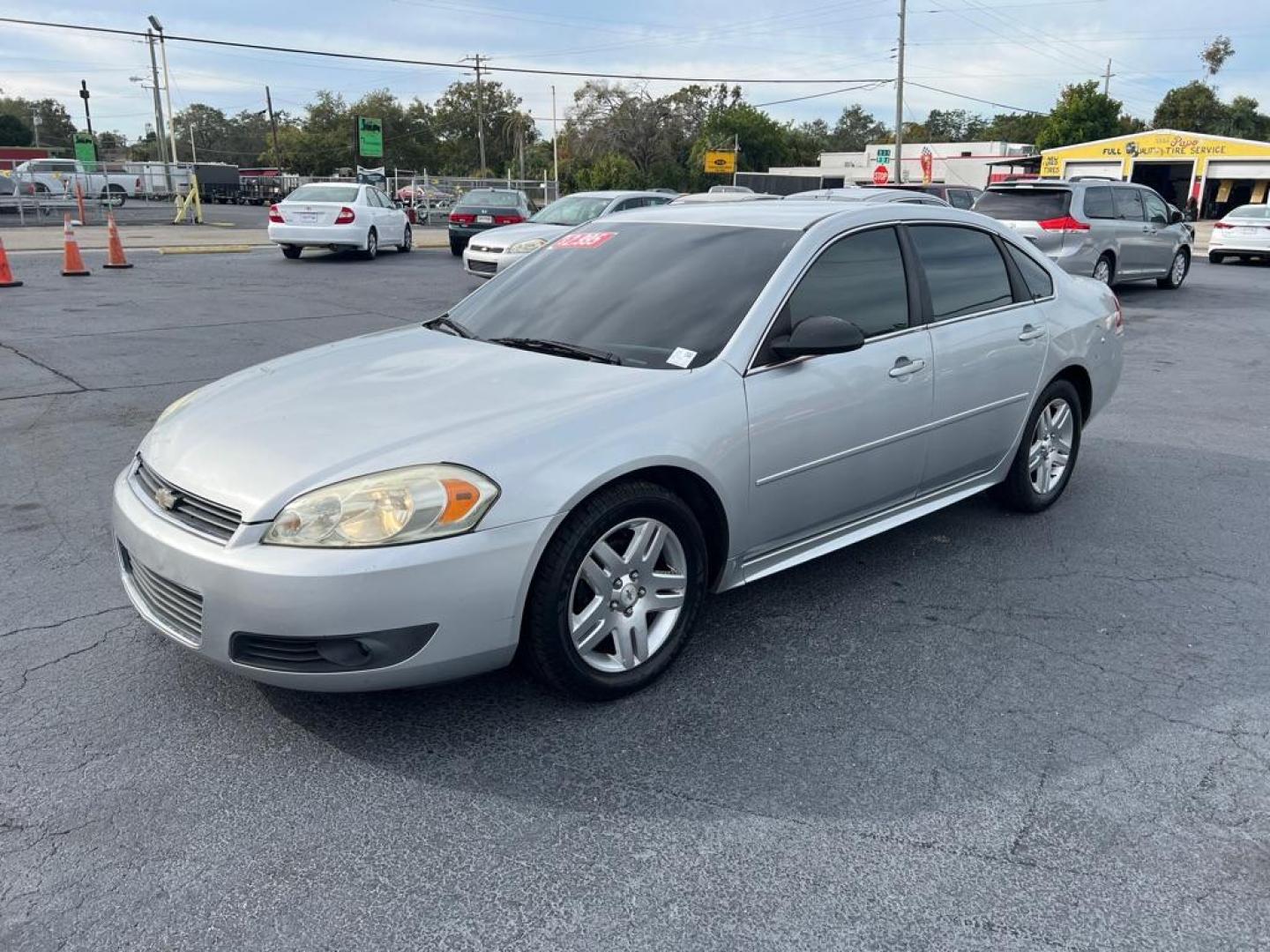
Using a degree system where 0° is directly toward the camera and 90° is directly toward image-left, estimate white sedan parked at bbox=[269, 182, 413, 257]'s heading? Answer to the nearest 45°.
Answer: approximately 225°

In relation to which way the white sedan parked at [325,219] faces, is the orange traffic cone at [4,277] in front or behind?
behind

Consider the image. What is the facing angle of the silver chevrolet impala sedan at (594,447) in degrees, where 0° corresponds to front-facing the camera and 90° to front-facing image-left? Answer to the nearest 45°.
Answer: approximately 45°

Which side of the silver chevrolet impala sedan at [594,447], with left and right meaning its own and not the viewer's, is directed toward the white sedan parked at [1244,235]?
back

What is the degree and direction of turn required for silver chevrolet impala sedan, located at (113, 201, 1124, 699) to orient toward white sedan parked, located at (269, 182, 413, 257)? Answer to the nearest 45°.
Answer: approximately 135° to its right

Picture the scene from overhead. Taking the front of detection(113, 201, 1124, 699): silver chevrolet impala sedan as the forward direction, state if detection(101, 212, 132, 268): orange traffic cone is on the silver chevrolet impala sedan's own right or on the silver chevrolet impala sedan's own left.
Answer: on the silver chevrolet impala sedan's own right

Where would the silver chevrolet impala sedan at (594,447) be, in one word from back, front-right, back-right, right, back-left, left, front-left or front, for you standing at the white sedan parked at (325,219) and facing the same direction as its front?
back-right
